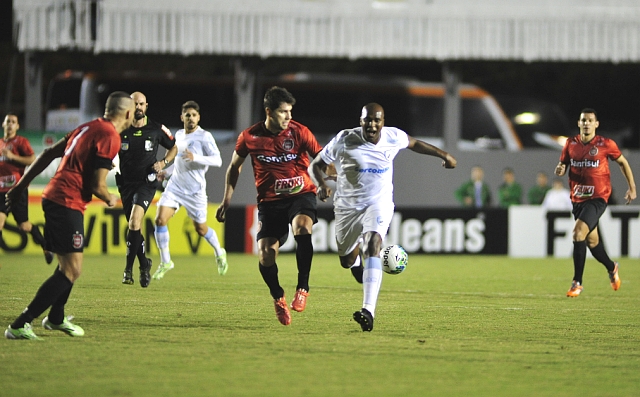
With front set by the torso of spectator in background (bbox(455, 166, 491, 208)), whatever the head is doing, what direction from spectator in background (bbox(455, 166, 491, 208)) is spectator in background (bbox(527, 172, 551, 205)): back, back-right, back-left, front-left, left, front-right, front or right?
left

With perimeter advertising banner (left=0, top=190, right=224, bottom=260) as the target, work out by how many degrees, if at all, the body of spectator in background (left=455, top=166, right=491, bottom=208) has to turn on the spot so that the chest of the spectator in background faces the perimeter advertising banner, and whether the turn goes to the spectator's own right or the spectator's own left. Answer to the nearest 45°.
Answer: approximately 45° to the spectator's own right

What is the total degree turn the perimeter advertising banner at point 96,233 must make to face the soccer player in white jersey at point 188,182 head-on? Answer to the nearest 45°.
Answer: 0° — it already faces them

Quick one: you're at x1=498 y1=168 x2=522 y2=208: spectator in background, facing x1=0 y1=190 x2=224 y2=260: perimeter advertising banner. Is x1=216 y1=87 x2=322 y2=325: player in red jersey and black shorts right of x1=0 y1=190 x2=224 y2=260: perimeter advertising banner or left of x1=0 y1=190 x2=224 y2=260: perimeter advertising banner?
left

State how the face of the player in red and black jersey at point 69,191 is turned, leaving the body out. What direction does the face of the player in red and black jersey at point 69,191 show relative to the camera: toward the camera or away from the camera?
away from the camera

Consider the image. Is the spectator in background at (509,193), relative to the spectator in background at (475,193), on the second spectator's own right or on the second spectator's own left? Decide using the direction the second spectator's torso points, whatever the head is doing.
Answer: on the second spectator's own left

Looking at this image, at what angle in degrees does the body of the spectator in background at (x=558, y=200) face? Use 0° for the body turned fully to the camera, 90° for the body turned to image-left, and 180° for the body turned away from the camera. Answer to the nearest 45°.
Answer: approximately 0°

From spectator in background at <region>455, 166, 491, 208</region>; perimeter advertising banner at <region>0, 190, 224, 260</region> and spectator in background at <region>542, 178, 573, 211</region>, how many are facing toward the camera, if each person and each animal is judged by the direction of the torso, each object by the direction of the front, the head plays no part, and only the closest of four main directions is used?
3

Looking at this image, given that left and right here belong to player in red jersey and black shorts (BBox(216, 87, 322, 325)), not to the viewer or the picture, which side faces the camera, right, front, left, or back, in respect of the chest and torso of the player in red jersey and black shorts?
front

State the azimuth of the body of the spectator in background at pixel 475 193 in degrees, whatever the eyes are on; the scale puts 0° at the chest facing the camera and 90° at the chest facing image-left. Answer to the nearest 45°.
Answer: approximately 0°
